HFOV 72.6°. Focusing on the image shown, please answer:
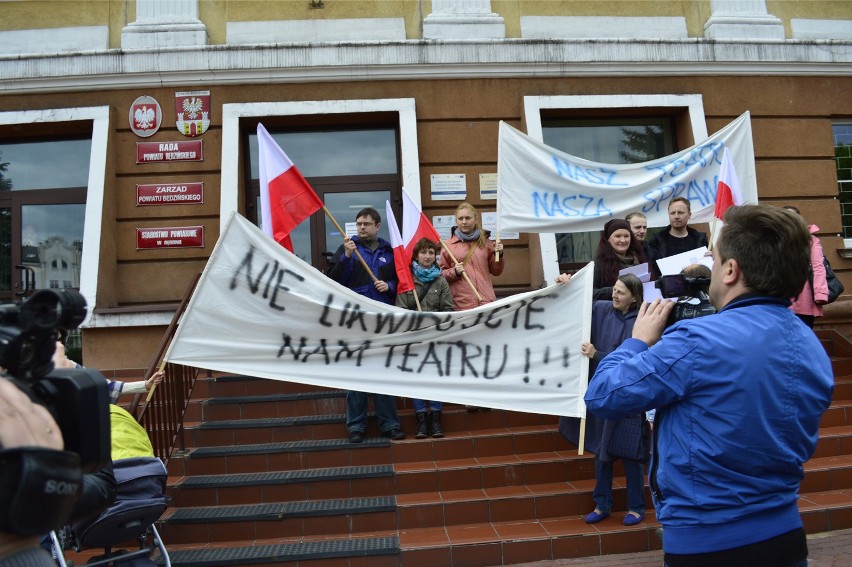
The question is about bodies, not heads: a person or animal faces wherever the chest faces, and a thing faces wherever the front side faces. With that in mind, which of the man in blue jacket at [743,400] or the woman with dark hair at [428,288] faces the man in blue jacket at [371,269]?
the man in blue jacket at [743,400]

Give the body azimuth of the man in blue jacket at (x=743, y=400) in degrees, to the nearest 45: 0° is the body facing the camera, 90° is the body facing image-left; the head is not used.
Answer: approximately 135°

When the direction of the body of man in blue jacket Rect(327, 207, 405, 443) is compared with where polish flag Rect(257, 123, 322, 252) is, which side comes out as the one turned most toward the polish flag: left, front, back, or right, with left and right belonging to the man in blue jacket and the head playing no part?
right

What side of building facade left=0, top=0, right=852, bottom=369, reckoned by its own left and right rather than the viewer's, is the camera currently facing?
front

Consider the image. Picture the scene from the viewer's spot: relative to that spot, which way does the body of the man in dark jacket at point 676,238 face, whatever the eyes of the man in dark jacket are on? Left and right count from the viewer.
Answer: facing the viewer

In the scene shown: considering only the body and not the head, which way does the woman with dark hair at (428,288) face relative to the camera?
toward the camera

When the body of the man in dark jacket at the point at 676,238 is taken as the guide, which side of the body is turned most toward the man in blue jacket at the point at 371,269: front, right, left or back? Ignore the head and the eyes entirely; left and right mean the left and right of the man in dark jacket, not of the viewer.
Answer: right
